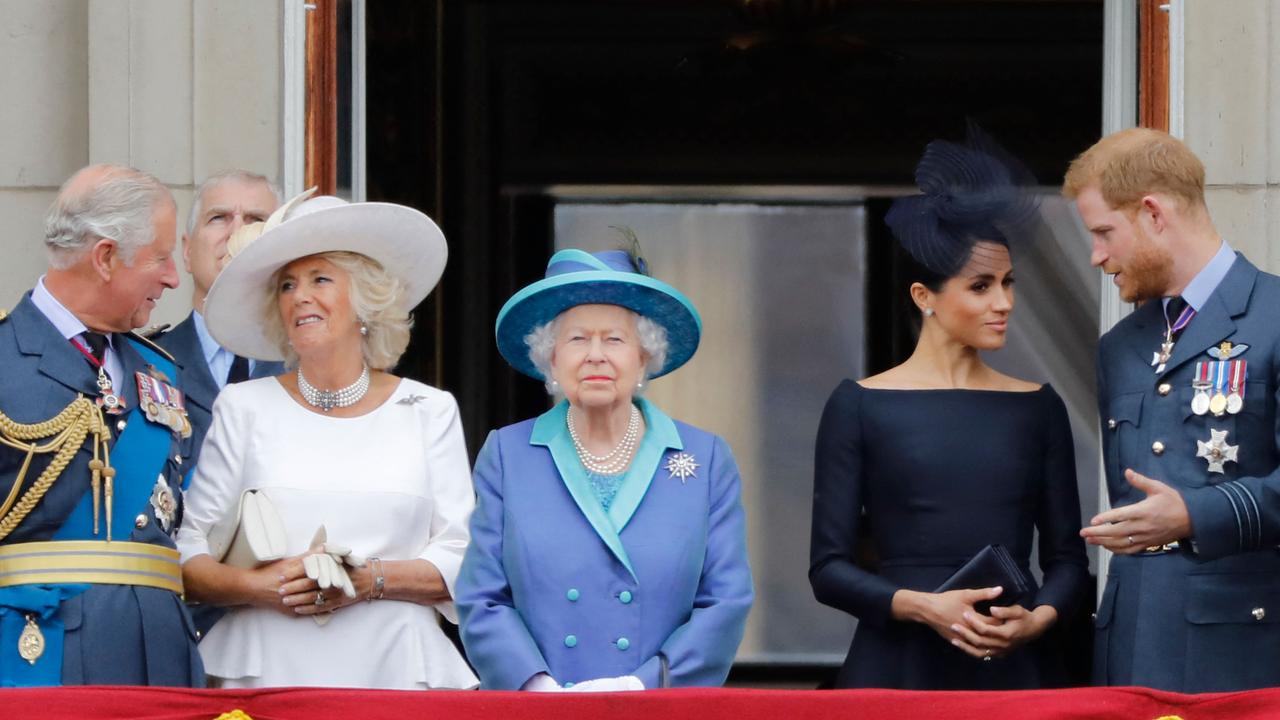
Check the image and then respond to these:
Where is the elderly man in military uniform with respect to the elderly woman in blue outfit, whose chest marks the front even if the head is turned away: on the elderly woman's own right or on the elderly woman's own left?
on the elderly woman's own right

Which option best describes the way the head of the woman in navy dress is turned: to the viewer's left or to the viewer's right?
to the viewer's right

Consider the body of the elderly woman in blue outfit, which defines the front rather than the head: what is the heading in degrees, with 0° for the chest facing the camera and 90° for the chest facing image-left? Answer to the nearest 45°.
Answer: approximately 0°

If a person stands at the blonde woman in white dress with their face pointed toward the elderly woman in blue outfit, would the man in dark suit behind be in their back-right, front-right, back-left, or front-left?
back-left

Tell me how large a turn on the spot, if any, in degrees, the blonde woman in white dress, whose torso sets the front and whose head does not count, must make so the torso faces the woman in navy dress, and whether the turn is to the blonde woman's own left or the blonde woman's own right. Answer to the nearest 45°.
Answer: approximately 90° to the blonde woman's own left

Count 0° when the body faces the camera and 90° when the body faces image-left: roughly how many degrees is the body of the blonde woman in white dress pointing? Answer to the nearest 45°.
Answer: approximately 0°

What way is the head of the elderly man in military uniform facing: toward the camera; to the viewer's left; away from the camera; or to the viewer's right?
to the viewer's right

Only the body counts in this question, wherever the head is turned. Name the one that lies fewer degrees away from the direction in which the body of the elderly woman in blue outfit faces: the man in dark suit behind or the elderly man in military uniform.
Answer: the elderly man in military uniform

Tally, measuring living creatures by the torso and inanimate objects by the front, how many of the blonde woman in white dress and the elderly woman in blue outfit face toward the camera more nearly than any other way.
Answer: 2

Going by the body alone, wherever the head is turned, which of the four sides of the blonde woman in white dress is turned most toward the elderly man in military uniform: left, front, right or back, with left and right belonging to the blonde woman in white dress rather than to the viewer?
right

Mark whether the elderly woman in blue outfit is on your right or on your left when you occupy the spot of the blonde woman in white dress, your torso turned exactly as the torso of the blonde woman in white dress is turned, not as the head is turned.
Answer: on your left

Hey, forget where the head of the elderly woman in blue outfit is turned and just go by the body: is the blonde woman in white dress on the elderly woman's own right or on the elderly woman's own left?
on the elderly woman's own right

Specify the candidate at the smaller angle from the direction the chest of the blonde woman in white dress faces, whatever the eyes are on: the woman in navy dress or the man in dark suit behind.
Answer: the woman in navy dress
